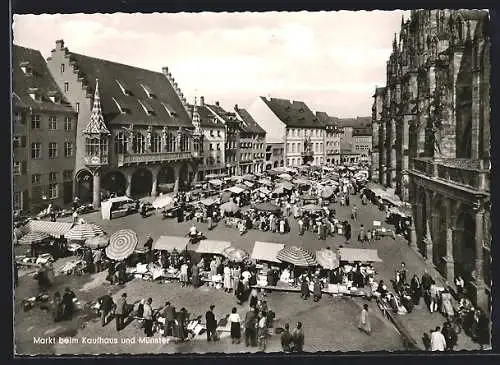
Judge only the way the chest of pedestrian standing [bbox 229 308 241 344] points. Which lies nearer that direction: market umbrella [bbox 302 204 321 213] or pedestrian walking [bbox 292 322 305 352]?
the market umbrella

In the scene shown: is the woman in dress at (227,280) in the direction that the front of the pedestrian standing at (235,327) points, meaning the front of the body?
yes

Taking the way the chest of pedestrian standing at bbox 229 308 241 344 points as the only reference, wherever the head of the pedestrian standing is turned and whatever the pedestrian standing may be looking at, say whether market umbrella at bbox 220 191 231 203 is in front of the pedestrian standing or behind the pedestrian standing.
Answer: in front

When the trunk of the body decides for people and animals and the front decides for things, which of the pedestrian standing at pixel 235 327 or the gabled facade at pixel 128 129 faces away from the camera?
the pedestrian standing

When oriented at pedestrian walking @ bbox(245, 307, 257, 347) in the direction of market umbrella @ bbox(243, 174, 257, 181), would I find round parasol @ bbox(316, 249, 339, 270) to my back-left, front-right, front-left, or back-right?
front-right

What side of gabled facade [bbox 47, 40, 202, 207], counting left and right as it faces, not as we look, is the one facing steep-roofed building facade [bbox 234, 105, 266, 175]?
left

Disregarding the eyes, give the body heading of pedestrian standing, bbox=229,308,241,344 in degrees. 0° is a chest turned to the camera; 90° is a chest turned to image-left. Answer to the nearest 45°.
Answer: approximately 180°

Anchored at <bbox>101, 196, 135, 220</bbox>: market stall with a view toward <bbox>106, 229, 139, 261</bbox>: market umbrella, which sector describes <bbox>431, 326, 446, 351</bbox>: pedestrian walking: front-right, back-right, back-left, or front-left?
front-left

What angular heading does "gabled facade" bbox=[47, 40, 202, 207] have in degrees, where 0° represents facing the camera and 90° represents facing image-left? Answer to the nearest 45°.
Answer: approximately 315°

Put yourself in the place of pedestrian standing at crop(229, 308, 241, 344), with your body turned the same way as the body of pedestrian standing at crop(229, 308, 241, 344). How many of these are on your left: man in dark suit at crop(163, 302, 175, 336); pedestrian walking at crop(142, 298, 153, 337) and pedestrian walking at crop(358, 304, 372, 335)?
2

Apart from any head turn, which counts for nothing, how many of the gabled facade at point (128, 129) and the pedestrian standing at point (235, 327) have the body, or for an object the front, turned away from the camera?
1

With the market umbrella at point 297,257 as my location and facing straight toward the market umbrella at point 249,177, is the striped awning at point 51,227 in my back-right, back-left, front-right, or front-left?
front-left

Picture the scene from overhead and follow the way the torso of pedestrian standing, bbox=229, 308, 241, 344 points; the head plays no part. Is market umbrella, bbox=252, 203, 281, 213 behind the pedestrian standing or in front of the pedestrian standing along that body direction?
in front

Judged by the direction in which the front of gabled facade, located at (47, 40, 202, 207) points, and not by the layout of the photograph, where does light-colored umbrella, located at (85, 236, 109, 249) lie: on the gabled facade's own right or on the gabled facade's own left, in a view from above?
on the gabled facade's own right
